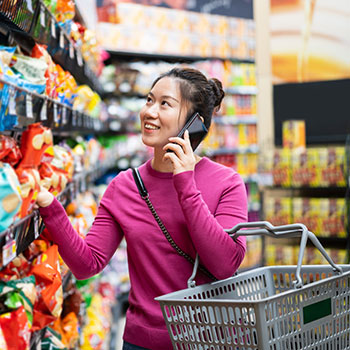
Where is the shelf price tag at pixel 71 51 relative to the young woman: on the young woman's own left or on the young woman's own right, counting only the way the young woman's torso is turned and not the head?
on the young woman's own right

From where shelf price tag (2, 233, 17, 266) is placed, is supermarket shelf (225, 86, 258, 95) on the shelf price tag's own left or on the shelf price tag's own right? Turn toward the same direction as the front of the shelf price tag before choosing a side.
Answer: on the shelf price tag's own left

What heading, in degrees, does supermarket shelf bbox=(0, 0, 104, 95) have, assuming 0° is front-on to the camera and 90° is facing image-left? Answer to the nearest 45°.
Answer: approximately 315°

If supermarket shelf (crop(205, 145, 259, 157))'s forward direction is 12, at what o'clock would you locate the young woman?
The young woman is roughly at 12 o'clock from the supermarket shelf.

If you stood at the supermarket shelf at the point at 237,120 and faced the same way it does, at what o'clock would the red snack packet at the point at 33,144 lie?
The red snack packet is roughly at 12 o'clock from the supermarket shelf.

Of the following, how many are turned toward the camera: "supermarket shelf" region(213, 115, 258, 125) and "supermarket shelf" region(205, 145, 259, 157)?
2

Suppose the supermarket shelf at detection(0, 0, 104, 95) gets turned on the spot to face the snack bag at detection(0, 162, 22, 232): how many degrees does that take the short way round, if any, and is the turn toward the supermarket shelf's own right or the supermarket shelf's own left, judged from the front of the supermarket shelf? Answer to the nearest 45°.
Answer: approximately 45° to the supermarket shelf's own right

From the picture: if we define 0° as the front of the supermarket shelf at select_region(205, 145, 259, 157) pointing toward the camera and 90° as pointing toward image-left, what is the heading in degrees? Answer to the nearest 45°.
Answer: approximately 0°

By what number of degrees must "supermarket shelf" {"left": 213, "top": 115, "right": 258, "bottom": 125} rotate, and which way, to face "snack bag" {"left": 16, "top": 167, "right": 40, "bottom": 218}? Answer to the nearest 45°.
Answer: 0° — it already faces it

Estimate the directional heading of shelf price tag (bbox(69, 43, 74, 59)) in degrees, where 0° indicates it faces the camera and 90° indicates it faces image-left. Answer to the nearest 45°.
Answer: approximately 315°

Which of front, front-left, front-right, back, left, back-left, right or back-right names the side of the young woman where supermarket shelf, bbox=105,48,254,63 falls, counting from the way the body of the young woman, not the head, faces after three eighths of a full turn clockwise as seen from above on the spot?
front
